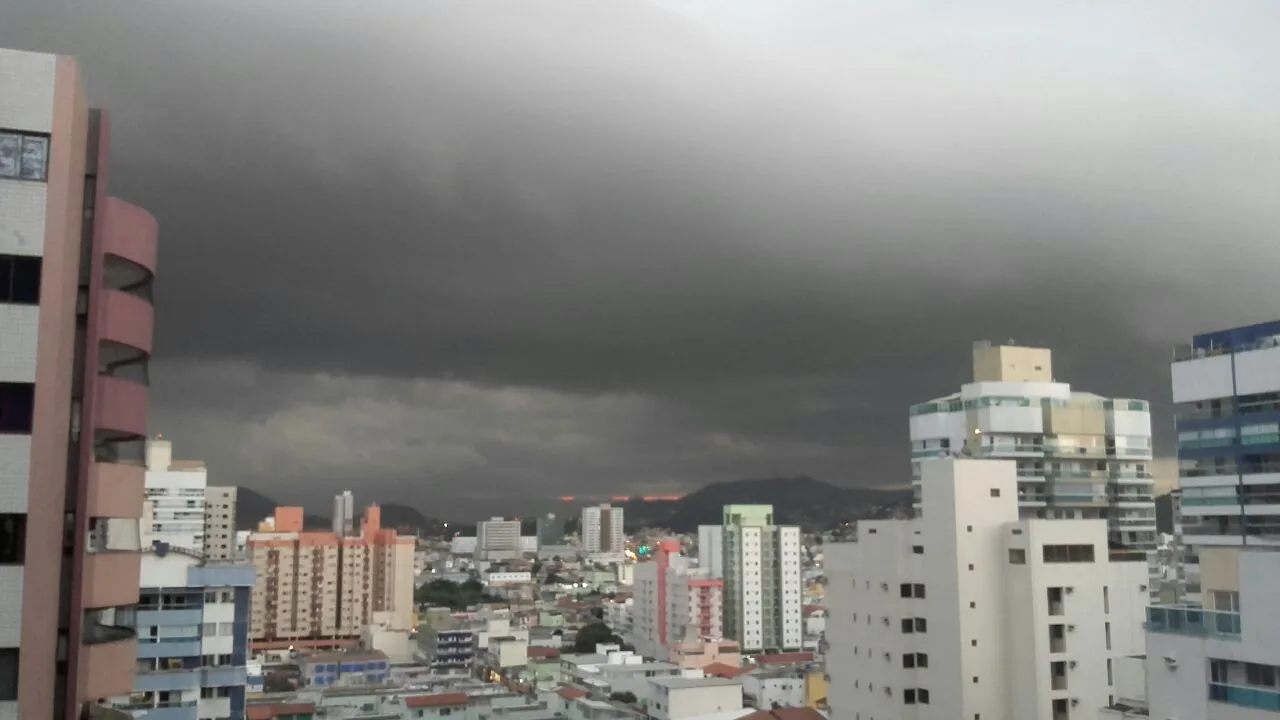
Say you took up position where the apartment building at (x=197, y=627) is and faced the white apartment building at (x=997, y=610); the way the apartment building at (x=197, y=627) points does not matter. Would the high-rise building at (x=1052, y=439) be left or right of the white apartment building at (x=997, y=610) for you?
left

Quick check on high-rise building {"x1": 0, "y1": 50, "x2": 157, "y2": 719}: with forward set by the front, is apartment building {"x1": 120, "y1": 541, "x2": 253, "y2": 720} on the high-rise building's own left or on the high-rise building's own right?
on the high-rise building's own left

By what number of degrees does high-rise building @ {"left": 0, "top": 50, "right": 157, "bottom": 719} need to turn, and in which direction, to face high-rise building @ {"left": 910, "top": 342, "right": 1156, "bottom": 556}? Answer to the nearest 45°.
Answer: approximately 45° to its left

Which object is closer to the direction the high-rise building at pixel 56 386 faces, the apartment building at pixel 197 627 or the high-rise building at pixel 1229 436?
the high-rise building

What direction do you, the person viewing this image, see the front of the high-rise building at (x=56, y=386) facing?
facing to the right of the viewer

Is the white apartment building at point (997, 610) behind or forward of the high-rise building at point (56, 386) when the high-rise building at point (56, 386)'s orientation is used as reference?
forward

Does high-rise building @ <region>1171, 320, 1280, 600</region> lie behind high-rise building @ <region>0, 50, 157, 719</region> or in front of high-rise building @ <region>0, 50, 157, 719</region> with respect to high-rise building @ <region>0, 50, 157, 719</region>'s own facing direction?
in front

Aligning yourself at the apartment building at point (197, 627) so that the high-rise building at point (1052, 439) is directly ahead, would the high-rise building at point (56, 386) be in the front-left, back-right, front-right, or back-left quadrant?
back-right
